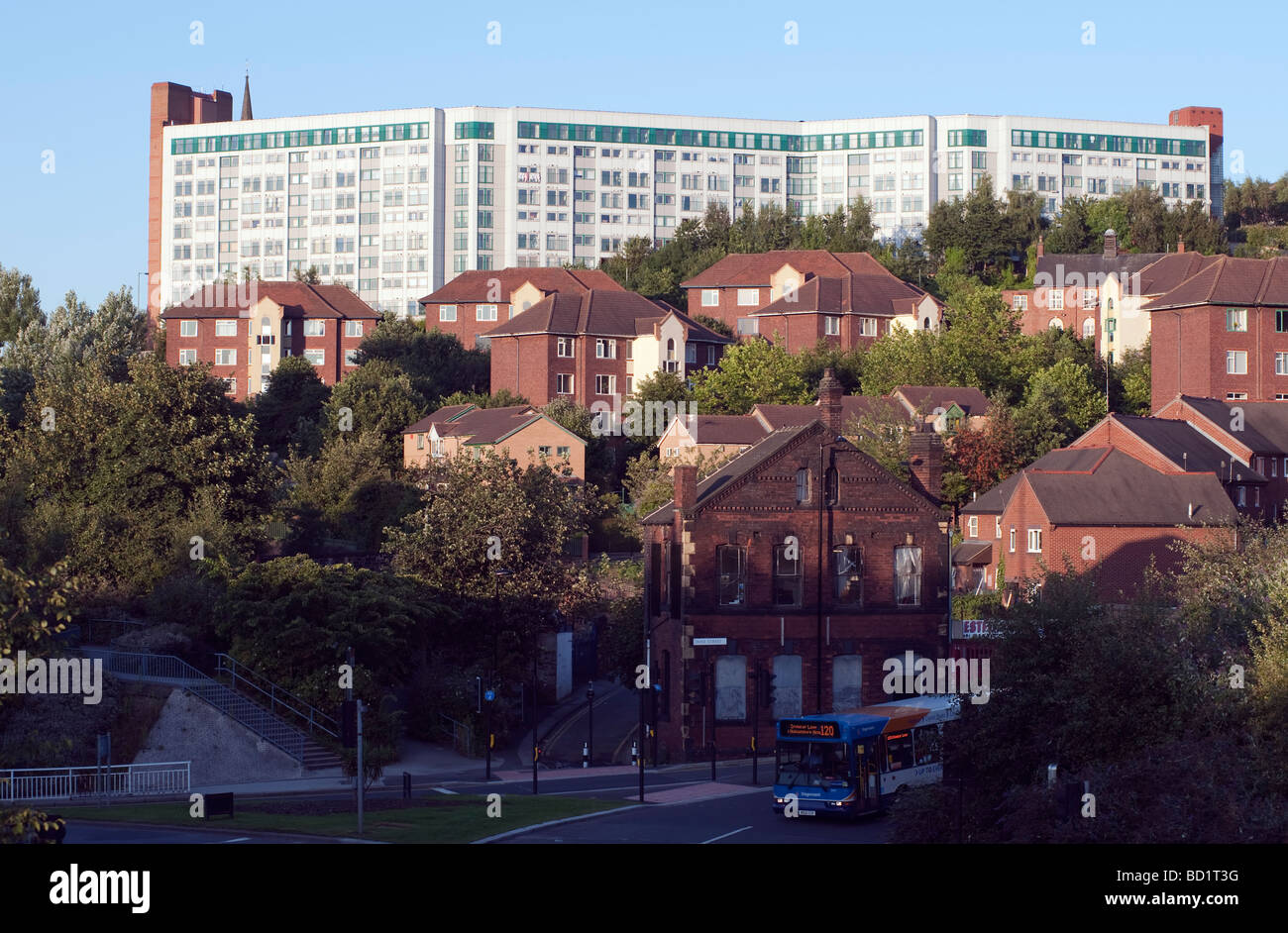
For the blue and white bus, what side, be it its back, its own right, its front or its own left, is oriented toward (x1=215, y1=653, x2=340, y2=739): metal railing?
right

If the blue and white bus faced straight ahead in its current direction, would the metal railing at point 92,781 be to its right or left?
on its right

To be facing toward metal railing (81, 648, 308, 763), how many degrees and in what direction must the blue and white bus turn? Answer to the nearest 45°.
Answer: approximately 90° to its right

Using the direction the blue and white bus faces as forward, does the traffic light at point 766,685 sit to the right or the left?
on its right

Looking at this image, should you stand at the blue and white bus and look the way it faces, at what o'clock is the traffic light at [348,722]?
The traffic light is roughly at 1 o'clock from the blue and white bus.
